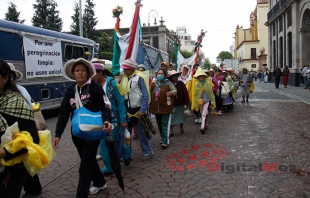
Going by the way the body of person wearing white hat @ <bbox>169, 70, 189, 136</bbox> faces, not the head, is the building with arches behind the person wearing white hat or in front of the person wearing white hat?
behind

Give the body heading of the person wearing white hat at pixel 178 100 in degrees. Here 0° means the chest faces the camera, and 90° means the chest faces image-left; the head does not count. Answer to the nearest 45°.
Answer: approximately 45°
